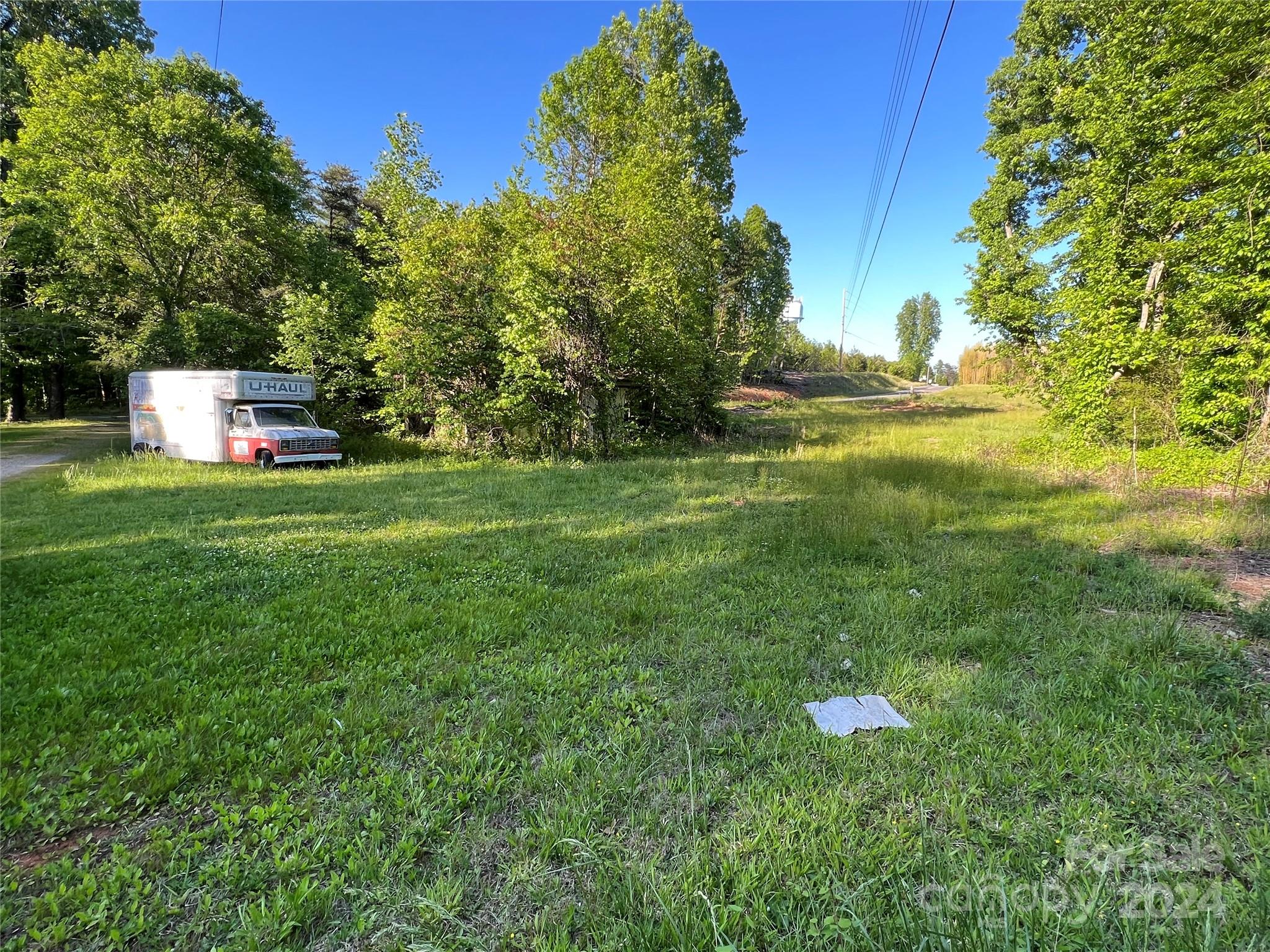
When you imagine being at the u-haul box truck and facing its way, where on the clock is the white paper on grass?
The white paper on grass is roughly at 1 o'clock from the u-haul box truck.

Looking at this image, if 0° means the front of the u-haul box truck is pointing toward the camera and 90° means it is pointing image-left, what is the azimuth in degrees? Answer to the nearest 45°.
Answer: approximately 315°

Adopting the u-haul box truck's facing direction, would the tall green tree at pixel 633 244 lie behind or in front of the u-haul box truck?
in front

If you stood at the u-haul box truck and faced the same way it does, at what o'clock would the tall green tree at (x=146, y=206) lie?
The tall green tree is roughly at 7 o'clock from the u-haul box truck.

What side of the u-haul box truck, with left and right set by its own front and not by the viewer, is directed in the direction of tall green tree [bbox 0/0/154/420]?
back

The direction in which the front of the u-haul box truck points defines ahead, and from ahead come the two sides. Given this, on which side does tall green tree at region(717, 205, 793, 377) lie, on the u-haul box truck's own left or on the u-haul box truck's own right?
on the u-haul box truck's own left
